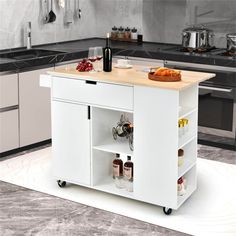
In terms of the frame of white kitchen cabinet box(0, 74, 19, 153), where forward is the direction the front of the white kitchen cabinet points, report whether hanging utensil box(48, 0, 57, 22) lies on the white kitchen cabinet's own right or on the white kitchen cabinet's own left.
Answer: on the white kitchen cabinet's own left

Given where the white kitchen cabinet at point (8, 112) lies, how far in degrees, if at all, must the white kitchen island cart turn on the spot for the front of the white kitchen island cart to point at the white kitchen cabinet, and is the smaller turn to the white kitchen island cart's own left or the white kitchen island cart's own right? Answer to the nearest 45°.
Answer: approximately 90° to the white kitchen island cart's own right

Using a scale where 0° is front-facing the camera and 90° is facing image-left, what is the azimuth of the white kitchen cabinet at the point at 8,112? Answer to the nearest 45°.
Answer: approximately 315°

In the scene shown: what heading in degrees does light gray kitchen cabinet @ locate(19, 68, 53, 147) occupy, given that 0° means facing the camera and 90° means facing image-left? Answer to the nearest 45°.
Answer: approximately 315°

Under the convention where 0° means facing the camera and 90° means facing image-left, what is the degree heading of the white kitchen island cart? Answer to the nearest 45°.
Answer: approximately 45°

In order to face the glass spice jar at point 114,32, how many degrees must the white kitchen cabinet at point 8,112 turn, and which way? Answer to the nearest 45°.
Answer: approximately 90° to its left

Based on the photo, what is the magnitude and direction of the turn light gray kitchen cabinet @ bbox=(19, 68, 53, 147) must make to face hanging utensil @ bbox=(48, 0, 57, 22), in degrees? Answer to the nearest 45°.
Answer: approximately 135° to its left
